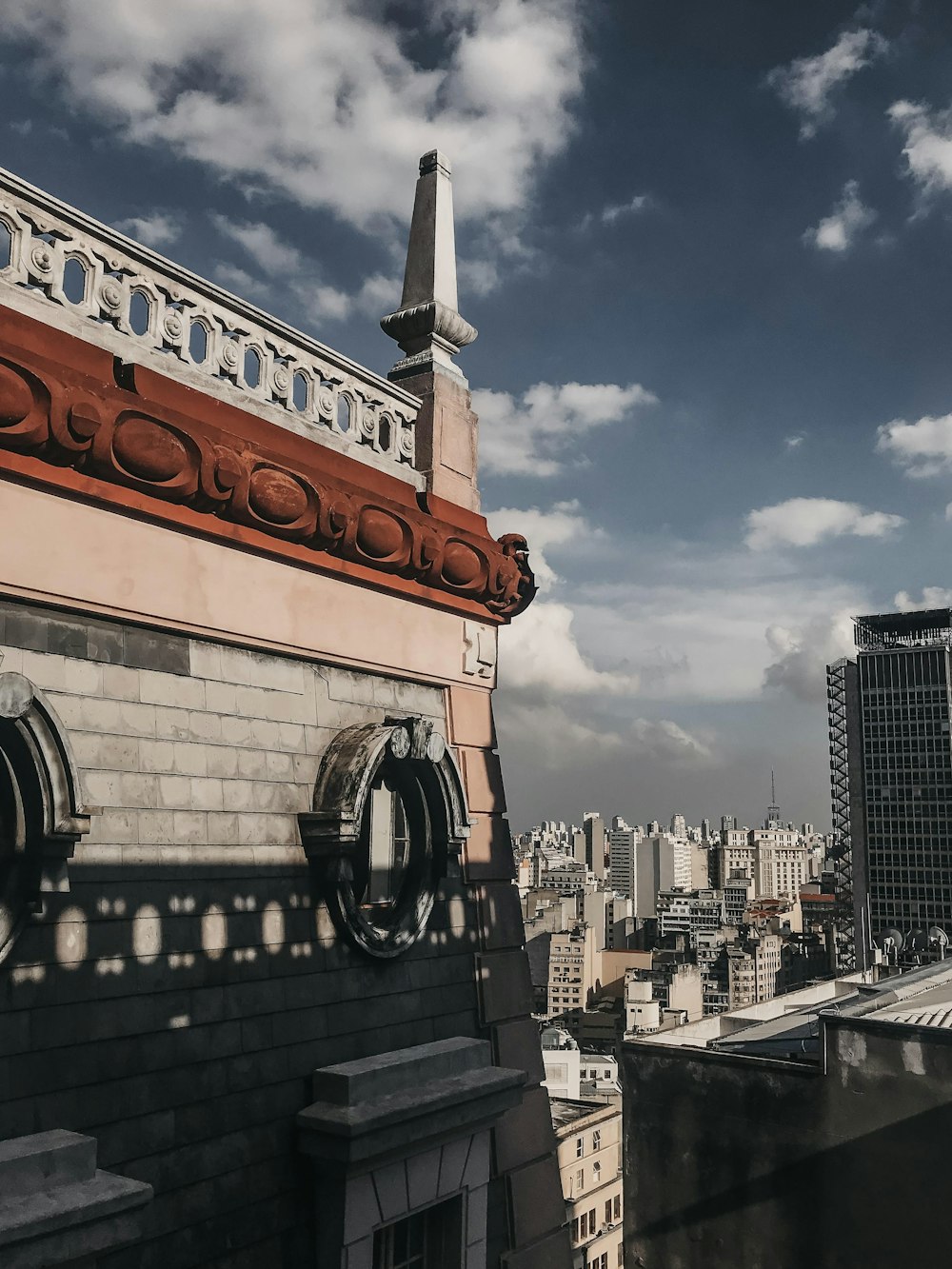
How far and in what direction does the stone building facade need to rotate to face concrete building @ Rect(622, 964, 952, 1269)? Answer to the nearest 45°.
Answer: approximately 90° to its left

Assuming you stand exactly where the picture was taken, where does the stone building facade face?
facing the viewer and to the right of the viewer
